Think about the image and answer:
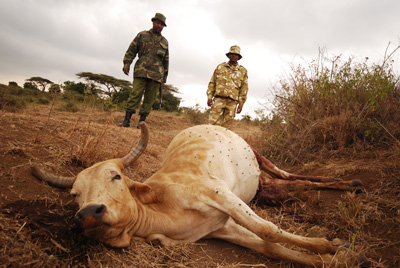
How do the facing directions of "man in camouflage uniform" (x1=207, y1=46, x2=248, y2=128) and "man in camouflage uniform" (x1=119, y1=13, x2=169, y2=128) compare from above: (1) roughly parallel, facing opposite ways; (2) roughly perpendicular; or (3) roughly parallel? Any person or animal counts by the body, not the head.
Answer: roughly parallel

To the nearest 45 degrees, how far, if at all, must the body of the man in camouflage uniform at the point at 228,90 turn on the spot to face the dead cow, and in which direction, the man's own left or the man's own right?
0° — they already face it

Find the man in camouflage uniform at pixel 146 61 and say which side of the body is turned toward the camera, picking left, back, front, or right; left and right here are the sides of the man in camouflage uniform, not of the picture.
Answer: front

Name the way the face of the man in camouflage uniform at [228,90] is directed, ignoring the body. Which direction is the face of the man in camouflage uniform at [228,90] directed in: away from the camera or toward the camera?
toward the camera

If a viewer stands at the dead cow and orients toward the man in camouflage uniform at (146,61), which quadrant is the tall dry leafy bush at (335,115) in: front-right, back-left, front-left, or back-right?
front-right

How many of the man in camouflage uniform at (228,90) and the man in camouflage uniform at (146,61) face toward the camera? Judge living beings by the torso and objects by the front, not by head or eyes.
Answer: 2

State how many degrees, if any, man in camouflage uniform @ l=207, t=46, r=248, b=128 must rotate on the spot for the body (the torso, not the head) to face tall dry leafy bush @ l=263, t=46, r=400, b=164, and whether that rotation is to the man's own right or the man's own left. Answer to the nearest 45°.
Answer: approximately 45° to the man's own left

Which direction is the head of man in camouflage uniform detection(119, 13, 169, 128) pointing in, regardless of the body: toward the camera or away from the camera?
toward the camera

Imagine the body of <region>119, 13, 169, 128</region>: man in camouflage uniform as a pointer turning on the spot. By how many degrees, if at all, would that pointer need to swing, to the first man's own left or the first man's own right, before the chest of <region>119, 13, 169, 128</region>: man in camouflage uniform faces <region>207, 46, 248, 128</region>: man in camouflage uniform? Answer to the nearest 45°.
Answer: approximately 90° to the first man's own left

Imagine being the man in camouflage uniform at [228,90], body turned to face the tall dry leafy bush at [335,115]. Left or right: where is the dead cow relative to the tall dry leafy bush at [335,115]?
right

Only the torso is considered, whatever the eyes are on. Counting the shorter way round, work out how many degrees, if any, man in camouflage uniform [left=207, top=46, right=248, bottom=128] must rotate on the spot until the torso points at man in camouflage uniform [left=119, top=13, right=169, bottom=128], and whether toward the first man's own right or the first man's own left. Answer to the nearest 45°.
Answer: approximately 90° to the first man's own right

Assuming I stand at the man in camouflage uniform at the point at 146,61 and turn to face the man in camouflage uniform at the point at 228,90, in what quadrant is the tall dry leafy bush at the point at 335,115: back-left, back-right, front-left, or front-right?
front-right

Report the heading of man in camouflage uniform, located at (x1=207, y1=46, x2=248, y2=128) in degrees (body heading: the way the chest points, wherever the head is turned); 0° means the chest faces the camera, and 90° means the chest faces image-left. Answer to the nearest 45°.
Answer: approximately 0°

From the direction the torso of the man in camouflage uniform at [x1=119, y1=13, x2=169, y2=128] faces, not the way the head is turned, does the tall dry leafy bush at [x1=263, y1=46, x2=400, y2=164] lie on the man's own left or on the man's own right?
on the man's own left

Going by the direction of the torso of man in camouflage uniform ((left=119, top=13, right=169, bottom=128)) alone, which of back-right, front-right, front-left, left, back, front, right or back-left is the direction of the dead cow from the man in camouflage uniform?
front
